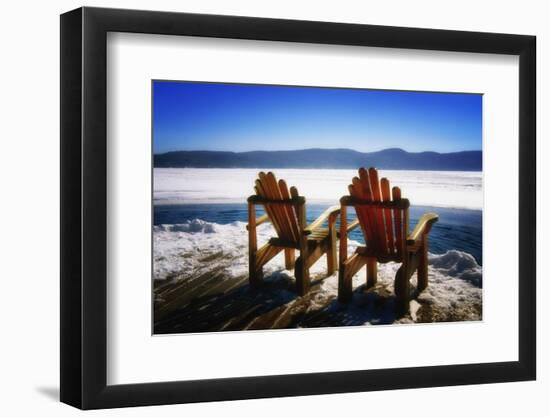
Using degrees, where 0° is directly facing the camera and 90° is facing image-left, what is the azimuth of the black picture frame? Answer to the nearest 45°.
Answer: approximately 315°
